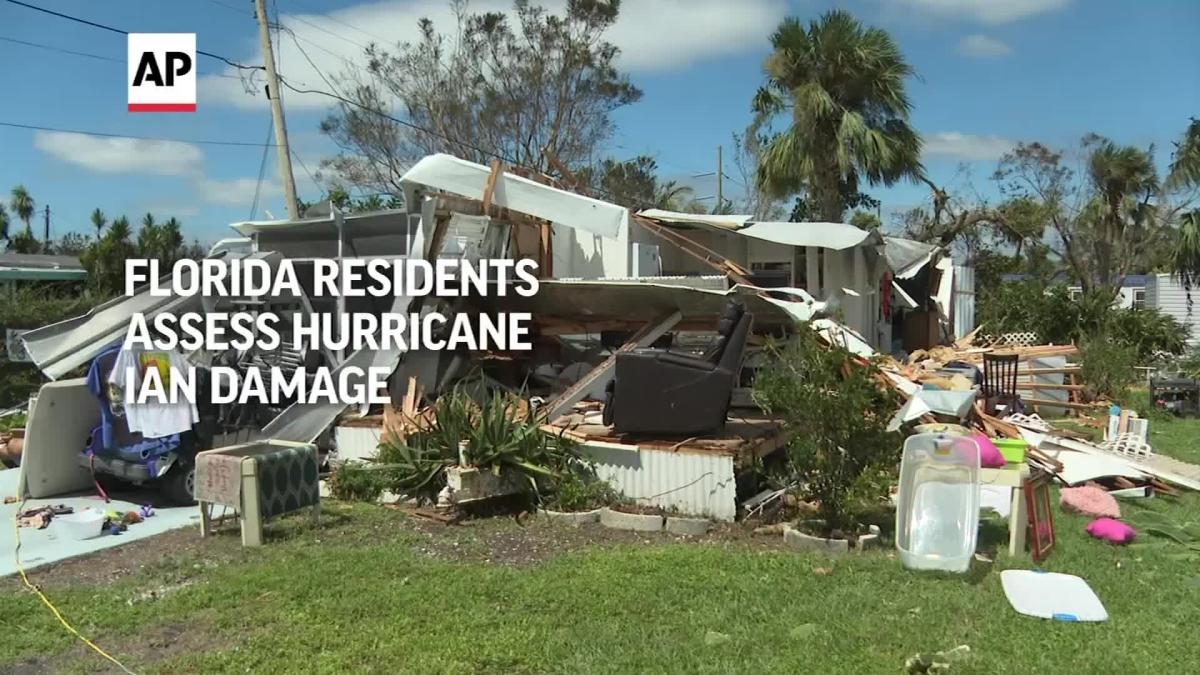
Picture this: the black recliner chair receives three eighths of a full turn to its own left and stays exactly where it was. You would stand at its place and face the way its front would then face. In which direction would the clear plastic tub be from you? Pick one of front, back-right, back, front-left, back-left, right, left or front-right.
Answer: front

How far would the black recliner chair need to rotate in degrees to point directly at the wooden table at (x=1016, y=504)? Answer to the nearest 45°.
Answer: approximately 135° to its left

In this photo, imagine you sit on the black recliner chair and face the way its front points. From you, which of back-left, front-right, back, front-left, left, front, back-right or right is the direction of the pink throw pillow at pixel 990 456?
back

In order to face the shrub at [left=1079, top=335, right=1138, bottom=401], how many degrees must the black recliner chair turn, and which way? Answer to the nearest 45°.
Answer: approximately 135° to its right

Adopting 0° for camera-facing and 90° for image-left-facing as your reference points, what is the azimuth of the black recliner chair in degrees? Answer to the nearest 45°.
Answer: approximately 90°

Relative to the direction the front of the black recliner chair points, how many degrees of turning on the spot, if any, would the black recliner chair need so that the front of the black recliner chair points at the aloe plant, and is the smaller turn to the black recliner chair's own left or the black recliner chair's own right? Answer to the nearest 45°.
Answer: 0° — it already faces it

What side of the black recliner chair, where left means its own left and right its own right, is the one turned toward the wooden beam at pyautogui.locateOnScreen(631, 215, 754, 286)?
right

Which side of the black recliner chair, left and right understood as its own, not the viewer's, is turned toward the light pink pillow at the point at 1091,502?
back

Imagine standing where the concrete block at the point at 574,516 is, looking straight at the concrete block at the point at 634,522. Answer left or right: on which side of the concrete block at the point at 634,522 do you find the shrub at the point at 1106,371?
left
